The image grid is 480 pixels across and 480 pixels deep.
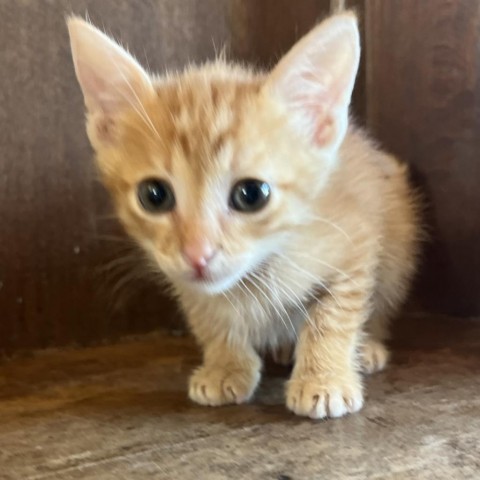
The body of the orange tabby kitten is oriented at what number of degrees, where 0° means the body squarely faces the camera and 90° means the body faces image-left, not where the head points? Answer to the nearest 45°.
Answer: approximately 45°
